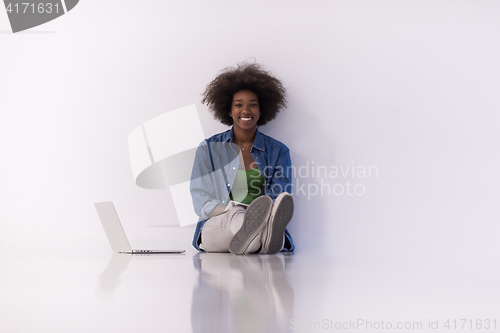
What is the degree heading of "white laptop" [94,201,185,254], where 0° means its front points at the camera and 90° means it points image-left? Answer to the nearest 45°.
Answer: approximately 270°

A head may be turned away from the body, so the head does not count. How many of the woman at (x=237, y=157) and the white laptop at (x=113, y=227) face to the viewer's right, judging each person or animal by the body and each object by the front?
1

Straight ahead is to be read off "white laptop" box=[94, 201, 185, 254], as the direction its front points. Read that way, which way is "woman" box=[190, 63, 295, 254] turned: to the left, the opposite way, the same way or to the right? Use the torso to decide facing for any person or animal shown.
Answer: to the right

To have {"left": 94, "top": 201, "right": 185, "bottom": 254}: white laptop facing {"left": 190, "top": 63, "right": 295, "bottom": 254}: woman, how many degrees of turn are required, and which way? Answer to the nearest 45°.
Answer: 0° — it already faces them

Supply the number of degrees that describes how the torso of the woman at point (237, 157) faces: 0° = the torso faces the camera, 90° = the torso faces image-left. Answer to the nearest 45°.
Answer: approximately 0°

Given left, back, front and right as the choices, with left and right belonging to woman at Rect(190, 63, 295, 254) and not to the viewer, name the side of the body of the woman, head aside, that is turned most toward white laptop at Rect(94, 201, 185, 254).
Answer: right
